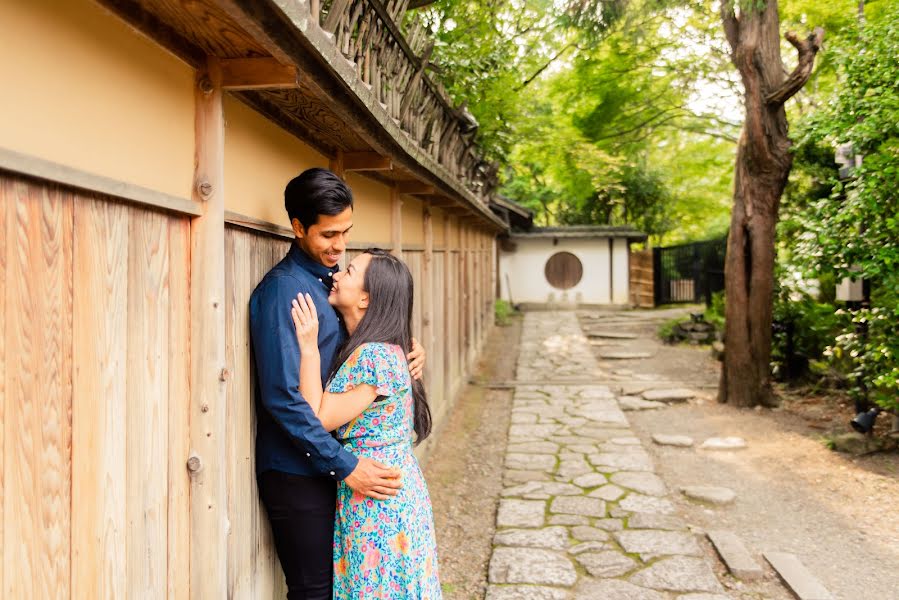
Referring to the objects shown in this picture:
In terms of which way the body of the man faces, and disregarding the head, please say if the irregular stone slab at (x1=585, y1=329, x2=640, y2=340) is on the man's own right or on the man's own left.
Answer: on the man's own left

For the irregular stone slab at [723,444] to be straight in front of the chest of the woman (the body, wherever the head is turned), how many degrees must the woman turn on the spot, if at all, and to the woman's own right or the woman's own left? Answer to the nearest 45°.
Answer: approximately 135° to the woman's own right

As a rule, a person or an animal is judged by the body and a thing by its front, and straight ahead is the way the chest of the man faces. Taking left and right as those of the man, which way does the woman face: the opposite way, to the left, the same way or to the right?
the opposite way

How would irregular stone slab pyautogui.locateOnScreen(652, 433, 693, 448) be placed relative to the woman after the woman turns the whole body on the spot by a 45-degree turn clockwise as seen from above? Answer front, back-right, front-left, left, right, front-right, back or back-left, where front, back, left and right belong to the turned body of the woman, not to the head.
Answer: right

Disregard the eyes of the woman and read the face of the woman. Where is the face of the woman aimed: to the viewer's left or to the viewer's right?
to the viewer's left

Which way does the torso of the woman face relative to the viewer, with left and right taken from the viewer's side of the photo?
facing to the left of the viewer

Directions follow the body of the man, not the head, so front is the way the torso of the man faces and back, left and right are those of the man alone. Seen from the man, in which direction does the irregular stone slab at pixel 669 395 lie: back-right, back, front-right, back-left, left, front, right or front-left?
front-left

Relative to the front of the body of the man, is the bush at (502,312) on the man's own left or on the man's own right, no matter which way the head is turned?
on the man's own left

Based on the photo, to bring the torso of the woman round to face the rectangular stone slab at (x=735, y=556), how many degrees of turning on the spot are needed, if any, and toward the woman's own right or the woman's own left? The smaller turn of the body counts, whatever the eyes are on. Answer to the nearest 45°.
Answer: approximately 135° to the woman's own right

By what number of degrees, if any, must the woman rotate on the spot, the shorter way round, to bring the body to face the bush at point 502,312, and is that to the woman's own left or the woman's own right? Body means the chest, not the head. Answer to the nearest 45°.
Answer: approximately 90° to the woman's own right

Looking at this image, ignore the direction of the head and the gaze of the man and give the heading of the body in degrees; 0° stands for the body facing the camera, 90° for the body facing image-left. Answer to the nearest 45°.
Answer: approximately 270°

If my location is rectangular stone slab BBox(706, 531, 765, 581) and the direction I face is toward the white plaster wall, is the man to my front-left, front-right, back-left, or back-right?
back-left

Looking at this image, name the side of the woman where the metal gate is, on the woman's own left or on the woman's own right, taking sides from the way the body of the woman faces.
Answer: on the woman's own right
